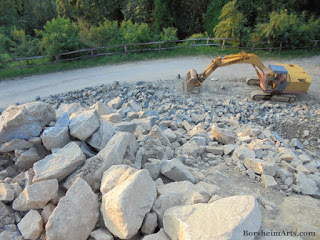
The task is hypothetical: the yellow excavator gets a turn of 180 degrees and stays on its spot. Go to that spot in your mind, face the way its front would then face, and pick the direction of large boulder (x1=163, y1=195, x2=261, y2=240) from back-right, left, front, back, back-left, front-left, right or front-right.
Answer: right

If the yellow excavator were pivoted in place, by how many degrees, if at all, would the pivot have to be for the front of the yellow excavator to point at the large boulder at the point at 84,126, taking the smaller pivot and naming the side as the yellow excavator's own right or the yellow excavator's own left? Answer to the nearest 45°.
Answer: approximately 45° to the yellow excavator's own left

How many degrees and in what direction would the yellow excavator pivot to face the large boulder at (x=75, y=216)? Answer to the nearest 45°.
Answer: approximately 90° to its left

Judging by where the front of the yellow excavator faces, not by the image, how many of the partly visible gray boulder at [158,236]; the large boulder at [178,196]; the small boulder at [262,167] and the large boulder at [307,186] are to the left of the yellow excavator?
4

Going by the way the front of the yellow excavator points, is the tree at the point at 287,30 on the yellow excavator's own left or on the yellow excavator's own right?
on the yellow excavator's own right

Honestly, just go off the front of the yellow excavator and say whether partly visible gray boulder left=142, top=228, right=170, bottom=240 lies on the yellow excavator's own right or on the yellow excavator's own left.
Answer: on the yellow excavator's own left

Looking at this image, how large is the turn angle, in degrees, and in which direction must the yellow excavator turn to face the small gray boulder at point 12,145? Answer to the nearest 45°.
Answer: approximately 45° to its left

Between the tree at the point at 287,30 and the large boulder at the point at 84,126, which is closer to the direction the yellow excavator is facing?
the large boulder

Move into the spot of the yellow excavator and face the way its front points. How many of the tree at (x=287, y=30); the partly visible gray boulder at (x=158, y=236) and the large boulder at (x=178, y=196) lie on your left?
2

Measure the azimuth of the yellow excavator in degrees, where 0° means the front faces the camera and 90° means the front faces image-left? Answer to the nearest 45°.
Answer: approximately 90°

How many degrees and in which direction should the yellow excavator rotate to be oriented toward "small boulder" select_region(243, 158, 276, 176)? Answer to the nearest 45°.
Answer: approximately 90° to its left
